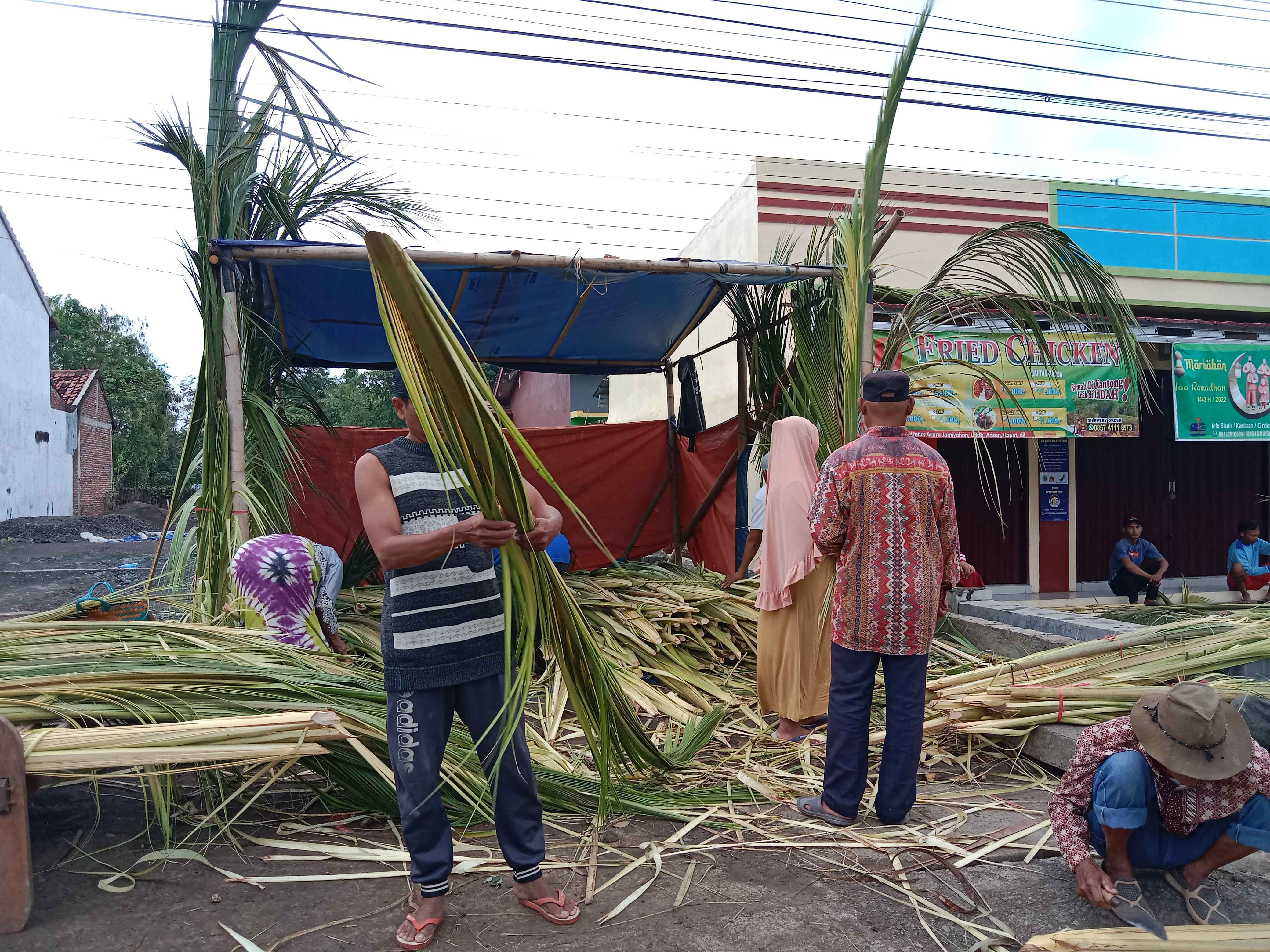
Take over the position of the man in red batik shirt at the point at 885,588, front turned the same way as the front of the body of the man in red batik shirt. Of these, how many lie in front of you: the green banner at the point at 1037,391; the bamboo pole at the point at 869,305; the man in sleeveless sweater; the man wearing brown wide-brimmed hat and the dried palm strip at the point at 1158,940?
2

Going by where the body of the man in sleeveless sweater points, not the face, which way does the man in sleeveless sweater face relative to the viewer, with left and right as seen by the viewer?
facing the viewer and to the right of the viewer

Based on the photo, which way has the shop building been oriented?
toward the camera

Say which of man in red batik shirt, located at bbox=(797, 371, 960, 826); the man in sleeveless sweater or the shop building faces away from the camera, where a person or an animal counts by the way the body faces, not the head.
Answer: the man in red batik shirt

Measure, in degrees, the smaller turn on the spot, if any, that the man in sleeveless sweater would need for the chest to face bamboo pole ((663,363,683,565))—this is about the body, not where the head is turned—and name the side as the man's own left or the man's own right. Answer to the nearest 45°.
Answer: approximately 135° to the man's own left

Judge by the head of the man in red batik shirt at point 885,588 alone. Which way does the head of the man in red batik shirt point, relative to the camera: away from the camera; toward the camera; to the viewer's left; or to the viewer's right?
away from the camera

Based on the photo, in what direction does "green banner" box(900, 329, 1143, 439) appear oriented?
toward the camera

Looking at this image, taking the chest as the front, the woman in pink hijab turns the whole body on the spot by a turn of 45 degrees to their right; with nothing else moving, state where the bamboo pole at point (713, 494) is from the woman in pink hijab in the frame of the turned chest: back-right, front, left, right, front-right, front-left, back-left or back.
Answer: left

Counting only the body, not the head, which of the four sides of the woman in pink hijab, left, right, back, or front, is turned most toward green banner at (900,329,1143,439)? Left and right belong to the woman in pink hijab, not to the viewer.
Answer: front

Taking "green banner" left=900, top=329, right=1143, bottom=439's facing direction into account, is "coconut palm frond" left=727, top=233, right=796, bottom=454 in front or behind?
in front

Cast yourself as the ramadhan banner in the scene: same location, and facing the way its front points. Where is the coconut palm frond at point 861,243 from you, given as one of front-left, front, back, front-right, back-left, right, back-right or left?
front

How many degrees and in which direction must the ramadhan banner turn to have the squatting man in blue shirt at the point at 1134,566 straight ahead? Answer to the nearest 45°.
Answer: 0° — it already faces them

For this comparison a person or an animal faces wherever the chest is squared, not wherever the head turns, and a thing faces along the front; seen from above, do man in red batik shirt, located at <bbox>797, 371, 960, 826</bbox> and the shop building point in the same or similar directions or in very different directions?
very different directions

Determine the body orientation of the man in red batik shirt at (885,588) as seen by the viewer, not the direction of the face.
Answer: away from the camera

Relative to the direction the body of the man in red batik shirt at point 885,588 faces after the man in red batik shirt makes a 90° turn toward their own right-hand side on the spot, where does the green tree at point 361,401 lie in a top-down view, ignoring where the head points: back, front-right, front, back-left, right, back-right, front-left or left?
back-left
